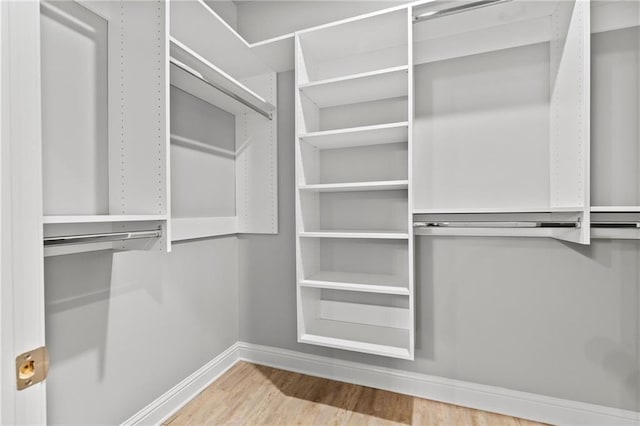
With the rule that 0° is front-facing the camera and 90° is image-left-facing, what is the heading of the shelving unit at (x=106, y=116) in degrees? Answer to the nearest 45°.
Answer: approximately 315°

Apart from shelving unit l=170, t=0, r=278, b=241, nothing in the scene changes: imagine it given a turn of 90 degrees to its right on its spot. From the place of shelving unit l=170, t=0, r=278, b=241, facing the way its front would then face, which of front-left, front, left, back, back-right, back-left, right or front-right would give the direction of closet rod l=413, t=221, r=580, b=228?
left

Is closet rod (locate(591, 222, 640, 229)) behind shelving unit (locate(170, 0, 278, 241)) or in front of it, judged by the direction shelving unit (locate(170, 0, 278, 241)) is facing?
in front

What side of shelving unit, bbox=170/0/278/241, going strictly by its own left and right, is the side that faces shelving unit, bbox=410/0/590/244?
front

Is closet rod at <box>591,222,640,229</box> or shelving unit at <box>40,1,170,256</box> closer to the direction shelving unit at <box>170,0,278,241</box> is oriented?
the closet rod

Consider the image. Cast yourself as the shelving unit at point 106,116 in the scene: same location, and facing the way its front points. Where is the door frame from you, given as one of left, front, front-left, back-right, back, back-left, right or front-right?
front-right

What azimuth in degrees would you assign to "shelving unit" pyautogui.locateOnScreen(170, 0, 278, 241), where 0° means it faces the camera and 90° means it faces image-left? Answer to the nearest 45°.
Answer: approximately 315°

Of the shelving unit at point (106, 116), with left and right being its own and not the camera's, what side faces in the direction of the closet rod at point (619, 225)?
front

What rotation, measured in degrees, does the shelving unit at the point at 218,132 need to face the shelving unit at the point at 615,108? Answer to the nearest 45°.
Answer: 0° — it already faces it

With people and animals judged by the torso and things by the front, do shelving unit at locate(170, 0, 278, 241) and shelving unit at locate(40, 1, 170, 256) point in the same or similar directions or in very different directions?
same or similar directions

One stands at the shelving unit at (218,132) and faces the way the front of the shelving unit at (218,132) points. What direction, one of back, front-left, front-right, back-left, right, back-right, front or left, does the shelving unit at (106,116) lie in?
right

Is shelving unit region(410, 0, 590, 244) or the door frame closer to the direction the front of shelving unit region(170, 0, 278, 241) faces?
the shelving unit

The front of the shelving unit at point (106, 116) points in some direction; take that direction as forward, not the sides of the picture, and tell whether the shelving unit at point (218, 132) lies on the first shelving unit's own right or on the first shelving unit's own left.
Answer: on the first shelving unit's own left

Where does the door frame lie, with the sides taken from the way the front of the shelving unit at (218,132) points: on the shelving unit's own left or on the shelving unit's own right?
on the shelving unit's own right

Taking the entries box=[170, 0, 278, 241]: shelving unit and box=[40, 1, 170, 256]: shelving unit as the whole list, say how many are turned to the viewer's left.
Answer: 0
